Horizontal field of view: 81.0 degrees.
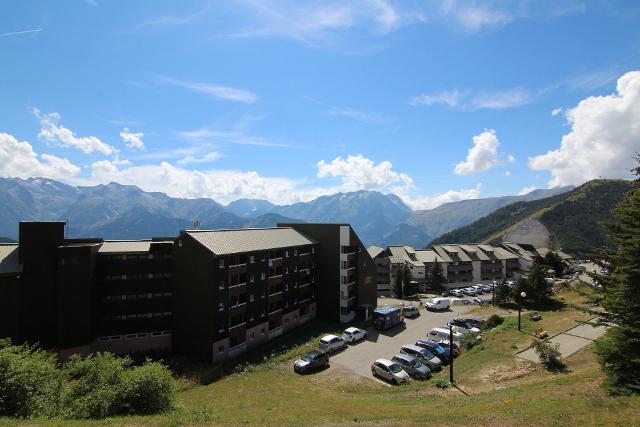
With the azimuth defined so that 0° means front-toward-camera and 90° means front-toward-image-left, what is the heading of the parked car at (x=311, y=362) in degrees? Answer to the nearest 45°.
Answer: approximately 45°

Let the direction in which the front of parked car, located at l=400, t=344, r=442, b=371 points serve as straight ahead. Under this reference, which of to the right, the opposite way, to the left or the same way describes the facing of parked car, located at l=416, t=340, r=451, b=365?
the same way

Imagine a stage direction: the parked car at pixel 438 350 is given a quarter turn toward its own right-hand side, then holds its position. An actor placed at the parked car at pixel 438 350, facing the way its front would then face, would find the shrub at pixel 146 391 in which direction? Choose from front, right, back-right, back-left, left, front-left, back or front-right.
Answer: front

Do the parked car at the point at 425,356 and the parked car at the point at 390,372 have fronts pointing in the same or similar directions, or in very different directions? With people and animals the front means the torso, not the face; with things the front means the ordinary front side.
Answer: same or similar directions

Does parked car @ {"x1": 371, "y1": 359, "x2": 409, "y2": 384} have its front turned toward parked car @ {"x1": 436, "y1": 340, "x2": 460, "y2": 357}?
no

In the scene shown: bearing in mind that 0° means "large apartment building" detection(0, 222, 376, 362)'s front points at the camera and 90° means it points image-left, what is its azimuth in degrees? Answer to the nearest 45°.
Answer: approximately 315°

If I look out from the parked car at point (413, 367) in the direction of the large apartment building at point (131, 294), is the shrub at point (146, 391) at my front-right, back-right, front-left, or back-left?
front-left

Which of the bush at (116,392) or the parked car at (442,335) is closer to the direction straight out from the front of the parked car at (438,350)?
the bush

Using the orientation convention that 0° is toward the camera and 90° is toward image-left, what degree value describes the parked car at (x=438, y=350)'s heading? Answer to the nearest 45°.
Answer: approximately 315°

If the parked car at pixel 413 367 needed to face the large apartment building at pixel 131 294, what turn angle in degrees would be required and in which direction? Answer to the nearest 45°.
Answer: approximately 135° to its right

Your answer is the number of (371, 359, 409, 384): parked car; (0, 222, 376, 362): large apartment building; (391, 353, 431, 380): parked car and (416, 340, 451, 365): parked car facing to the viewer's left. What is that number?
0

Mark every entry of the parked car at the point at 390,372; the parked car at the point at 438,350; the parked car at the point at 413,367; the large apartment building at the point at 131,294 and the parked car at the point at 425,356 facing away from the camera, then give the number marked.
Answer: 0

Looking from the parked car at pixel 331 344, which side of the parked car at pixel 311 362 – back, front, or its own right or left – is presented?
back

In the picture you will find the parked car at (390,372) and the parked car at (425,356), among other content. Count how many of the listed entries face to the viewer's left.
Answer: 0

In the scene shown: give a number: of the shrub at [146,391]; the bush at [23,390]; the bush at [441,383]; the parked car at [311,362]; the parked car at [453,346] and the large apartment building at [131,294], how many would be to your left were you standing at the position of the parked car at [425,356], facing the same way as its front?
1

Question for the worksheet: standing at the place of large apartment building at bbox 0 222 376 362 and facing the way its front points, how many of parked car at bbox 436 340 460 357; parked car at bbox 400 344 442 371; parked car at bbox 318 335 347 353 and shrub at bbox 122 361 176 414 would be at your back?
0

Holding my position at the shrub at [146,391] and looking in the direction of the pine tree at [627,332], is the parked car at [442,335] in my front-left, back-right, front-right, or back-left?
front-left

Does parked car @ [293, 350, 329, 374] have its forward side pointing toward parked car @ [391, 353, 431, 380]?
no
